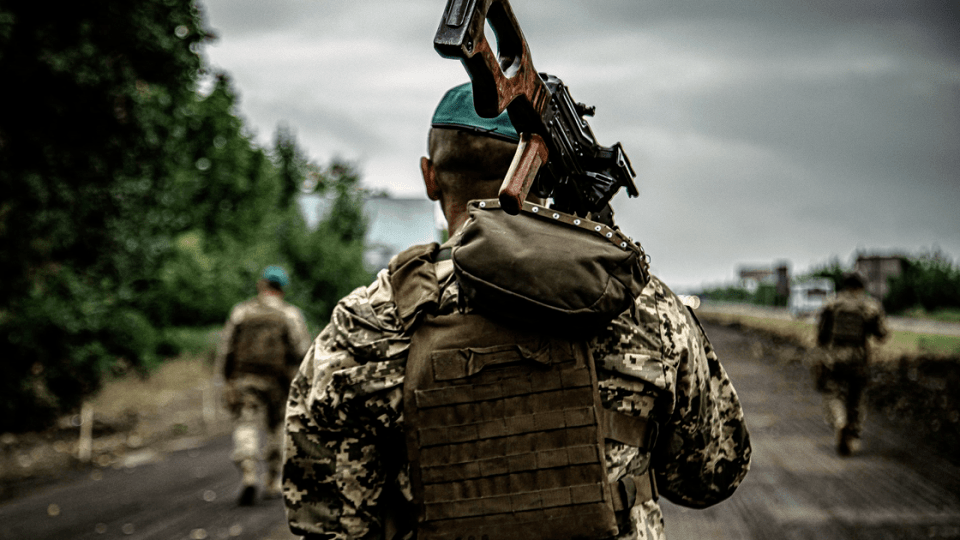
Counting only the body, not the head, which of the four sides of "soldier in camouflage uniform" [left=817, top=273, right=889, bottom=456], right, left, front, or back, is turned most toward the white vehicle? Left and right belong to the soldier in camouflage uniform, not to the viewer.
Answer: front

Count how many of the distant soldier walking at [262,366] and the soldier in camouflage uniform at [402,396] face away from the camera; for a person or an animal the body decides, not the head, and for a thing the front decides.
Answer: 2

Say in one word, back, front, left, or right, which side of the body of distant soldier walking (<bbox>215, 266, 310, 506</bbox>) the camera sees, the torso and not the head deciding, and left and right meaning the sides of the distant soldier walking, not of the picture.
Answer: back

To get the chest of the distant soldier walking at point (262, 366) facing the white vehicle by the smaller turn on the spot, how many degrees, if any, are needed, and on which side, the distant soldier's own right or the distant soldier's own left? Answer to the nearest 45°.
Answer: approximately 45° to the distant soldier's own right

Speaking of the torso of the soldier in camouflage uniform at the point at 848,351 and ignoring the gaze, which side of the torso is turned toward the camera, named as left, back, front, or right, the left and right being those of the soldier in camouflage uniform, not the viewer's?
back

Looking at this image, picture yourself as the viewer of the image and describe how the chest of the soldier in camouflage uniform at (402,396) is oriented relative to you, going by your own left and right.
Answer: facing away from the viewer

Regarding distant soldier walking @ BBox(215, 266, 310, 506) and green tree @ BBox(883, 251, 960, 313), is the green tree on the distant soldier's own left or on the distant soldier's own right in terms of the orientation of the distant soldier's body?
on the distant soldier's own right

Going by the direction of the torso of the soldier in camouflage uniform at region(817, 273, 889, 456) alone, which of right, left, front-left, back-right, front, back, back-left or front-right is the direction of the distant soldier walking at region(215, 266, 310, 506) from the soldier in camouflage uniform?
back-left

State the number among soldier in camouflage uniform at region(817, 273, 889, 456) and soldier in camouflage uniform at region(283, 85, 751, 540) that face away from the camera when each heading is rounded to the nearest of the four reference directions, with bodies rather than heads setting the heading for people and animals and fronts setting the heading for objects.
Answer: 2

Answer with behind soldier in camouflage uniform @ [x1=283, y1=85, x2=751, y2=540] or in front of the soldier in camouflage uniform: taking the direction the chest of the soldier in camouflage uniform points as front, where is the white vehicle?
in front

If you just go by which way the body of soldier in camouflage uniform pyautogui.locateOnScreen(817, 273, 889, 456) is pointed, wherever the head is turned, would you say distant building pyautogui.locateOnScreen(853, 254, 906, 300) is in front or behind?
in front

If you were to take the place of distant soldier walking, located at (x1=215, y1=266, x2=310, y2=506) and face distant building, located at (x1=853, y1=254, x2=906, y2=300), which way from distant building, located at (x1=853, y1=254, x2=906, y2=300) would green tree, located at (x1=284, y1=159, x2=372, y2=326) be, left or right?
left

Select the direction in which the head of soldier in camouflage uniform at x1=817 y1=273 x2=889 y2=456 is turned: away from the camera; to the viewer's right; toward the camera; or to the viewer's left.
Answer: away from the camera

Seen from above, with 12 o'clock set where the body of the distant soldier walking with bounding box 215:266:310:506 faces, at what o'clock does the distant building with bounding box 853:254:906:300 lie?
The distant building is roughly at 2 o'clock from the distant soldier walking.
